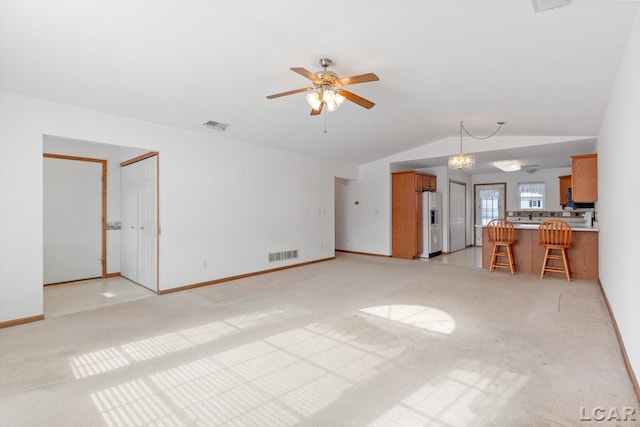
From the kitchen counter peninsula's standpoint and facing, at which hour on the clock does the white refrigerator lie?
The white refrigerator is roughly at 4 o'clock from the kitchen counter peninsula.

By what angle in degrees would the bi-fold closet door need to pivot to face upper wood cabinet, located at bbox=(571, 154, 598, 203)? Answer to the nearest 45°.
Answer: approximately 90° to its left

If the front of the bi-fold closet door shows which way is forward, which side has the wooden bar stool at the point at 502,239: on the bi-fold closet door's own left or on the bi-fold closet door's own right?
on the bi-fold closet door's own left

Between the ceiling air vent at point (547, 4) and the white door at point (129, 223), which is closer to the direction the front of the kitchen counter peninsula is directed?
the ceiling air vent

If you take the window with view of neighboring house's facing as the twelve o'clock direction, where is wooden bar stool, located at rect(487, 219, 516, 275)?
The wooden bar stool is roughly at 12 o'clock from the window with view of neighboring house.

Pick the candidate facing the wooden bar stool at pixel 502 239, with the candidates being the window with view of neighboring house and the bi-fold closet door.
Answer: the window with view of neighboring house

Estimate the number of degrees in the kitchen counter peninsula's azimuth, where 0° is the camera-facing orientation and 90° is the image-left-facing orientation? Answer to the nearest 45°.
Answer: approximately 0°

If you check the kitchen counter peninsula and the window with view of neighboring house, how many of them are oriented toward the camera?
2
